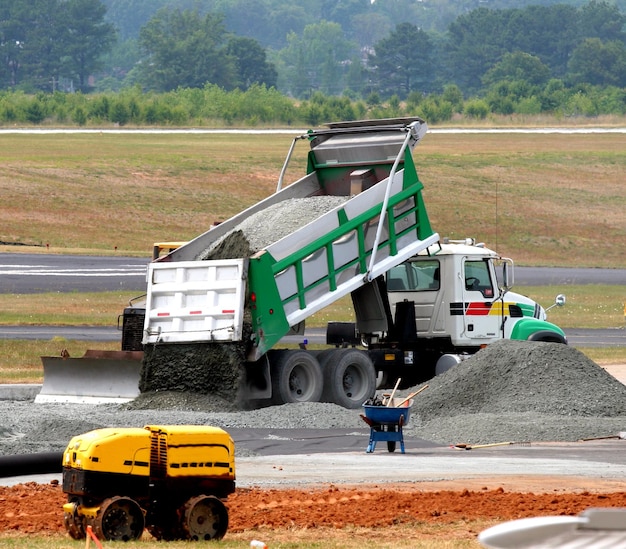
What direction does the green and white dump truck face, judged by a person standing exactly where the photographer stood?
facing away from the viewer and to the right of the viewer

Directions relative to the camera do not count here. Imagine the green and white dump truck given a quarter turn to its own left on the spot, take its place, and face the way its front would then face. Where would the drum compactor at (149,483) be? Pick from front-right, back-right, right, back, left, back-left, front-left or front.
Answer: back-left

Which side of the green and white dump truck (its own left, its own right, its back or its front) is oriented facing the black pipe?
back

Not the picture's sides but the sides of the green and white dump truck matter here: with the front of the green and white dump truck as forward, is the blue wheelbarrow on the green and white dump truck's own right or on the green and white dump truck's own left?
on the green and white dump truck's own right

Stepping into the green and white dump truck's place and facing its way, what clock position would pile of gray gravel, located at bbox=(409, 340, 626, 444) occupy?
The pile of gray gravel is roughly at 2 o'clock from the green and white dump truck.

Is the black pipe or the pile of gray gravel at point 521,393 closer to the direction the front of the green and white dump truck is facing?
the pile of gray gravel
